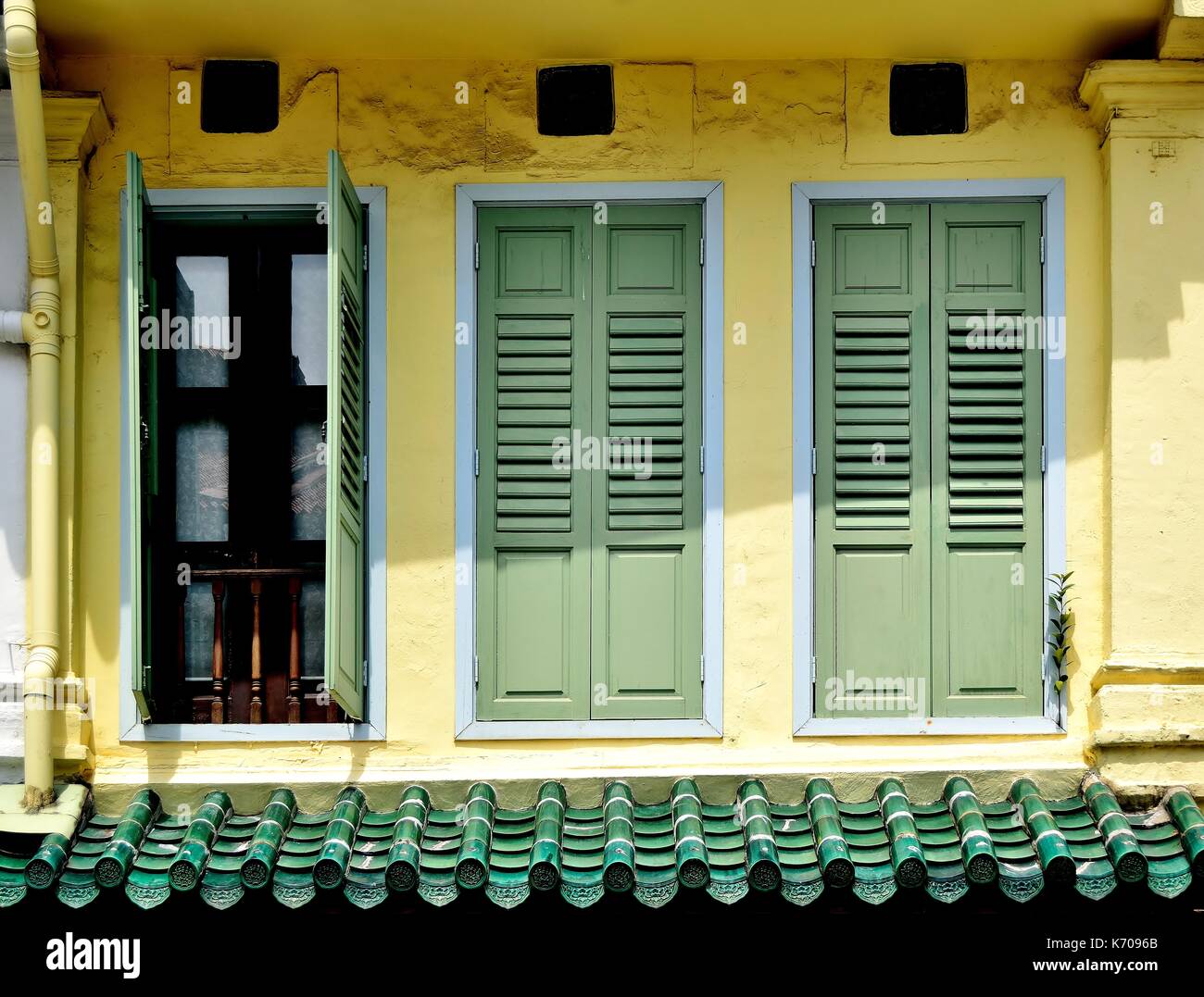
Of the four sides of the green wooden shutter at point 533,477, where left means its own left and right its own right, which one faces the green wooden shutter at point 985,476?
left

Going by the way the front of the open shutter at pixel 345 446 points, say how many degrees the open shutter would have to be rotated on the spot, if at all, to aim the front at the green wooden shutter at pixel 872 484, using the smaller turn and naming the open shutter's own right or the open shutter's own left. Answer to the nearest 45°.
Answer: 0° — it already faces it

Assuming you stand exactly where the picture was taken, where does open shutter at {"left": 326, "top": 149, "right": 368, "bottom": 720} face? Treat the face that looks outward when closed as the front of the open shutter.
facing to the right of the viewer

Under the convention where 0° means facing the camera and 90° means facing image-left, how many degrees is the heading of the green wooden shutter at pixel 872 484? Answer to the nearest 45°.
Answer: approximately 0°

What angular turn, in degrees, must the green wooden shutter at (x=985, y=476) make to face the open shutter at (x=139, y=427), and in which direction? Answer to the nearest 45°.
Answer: approximately 45° to its right

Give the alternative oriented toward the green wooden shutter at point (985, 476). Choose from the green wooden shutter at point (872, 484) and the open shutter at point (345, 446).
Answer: the open shutter

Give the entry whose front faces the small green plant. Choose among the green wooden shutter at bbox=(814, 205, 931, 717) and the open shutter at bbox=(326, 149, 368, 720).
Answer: the open shutter
